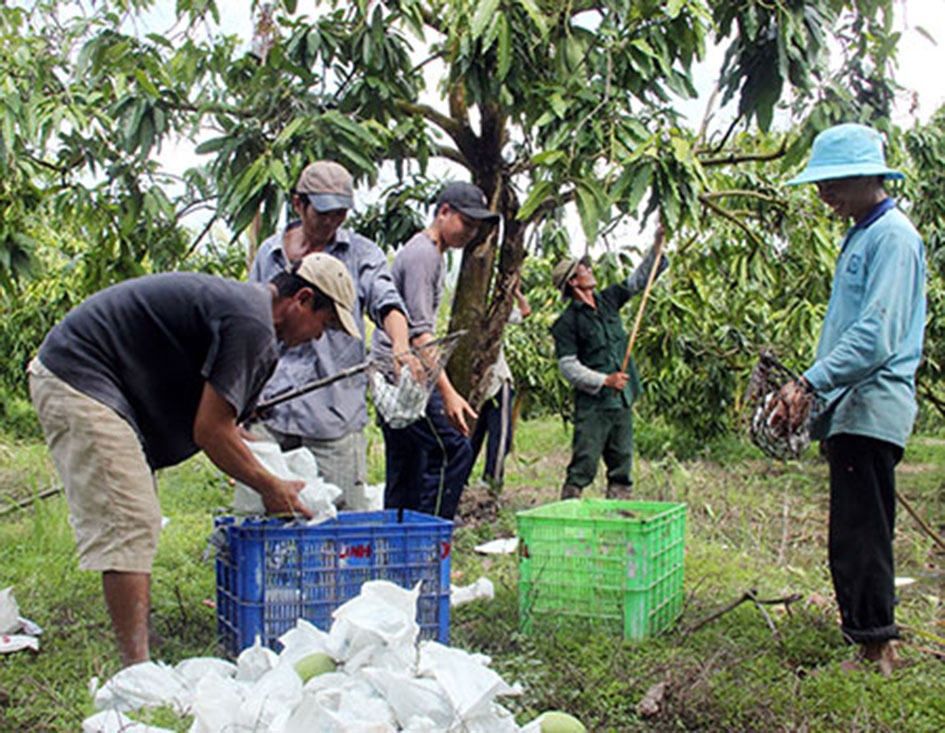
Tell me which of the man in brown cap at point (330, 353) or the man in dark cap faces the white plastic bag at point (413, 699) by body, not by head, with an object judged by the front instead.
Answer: the man in brown cap

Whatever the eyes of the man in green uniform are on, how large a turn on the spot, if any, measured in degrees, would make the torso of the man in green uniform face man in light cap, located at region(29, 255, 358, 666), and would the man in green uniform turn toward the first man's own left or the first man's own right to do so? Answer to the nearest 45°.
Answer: approximately 45° to the first man's own right

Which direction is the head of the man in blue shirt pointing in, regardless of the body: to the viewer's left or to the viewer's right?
to the viewer's left

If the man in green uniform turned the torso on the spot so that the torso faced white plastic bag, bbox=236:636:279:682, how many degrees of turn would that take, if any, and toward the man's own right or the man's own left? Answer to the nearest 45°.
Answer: approximately 45° to the man's own right

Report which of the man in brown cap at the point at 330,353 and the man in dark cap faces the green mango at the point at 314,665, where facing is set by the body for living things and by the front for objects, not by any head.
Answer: the man in brown cap

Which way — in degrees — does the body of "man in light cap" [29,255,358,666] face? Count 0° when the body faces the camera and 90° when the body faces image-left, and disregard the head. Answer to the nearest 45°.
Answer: approximately 270°

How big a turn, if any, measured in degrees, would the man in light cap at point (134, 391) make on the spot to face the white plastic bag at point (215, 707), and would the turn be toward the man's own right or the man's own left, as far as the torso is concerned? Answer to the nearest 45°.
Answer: approximately 90° to the man's own right

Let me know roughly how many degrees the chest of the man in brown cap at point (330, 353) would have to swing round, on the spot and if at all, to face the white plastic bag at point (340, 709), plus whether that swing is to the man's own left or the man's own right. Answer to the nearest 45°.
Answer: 0° — they already face it
